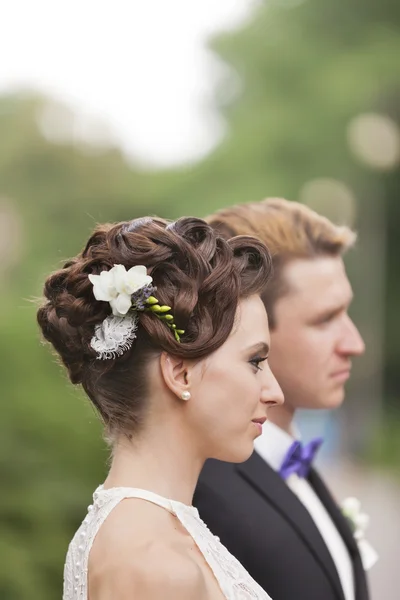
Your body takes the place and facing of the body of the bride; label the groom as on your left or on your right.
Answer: on your left

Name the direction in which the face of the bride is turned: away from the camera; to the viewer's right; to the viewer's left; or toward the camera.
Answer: to the viewer's right

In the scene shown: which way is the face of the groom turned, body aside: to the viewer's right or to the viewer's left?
to the viewer's right

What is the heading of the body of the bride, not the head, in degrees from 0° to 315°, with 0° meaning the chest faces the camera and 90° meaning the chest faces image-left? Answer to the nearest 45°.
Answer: approximately 270°
